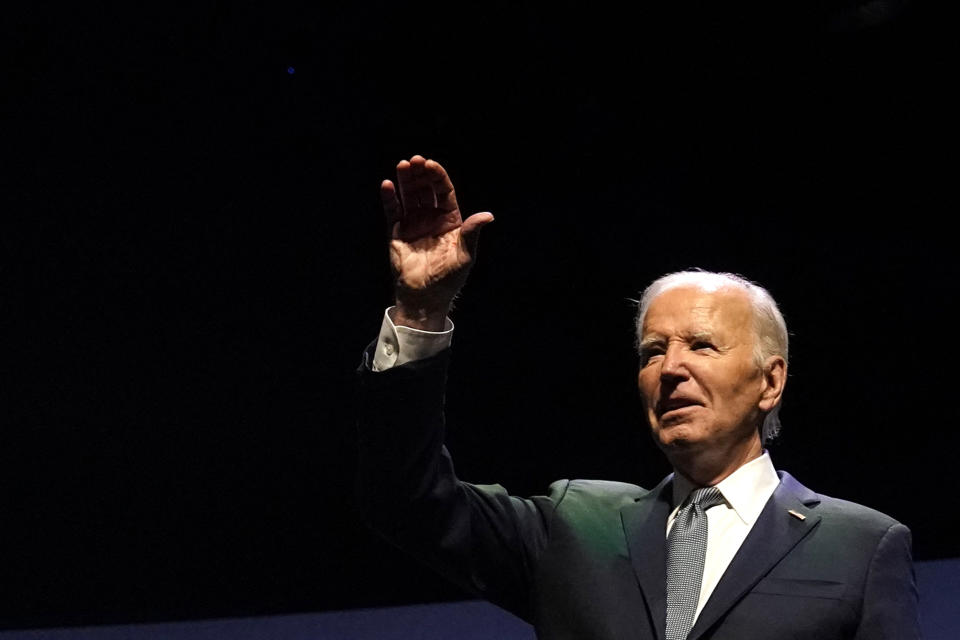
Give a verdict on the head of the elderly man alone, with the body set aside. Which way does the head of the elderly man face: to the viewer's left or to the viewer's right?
to the viewer's left
